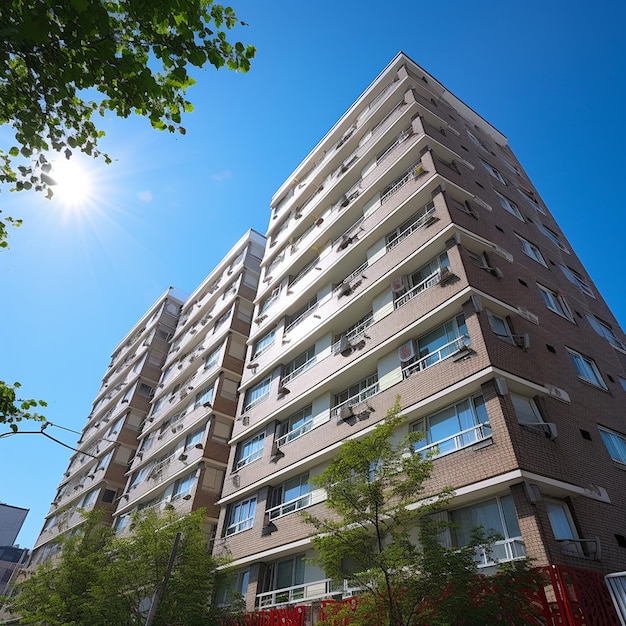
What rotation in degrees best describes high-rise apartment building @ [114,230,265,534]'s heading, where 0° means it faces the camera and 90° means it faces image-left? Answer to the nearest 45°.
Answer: approximately 45°

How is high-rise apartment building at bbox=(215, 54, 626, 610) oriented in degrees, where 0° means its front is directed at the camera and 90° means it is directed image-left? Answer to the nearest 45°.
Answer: approximately 45°

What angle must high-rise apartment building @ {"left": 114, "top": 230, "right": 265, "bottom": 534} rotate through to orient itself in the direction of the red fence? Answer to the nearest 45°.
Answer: approximately 45° to its left

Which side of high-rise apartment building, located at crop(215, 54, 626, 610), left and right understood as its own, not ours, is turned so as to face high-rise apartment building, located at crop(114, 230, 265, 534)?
right

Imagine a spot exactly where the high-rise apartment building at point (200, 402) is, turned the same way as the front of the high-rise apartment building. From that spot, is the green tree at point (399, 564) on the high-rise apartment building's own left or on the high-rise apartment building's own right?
on the high-rise apartment building's own left

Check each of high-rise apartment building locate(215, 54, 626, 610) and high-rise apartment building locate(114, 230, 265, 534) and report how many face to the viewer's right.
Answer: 0

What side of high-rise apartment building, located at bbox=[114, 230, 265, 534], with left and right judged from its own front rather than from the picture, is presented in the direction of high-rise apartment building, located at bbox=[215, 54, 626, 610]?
left
